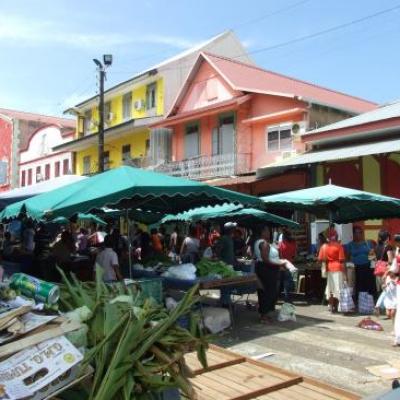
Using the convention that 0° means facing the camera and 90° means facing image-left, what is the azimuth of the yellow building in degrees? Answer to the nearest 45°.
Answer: approximately 45°

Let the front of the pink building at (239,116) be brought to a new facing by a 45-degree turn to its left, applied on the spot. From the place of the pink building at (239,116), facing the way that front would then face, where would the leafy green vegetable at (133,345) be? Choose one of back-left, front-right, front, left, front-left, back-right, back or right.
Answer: front

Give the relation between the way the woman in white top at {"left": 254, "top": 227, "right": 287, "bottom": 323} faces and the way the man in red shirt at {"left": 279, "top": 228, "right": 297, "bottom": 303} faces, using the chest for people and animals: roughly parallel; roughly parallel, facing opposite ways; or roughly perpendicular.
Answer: roughly perpendicular

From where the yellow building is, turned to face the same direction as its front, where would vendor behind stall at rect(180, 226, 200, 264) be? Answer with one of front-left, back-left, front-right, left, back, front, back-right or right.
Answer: front-left

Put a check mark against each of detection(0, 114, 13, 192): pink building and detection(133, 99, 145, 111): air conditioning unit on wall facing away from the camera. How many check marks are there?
0

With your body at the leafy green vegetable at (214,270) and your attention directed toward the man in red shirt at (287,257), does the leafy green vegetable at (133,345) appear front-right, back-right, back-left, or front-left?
back-right

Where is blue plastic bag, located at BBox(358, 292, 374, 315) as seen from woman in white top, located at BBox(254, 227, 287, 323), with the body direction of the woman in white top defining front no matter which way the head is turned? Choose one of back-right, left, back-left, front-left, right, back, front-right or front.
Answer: front-left
